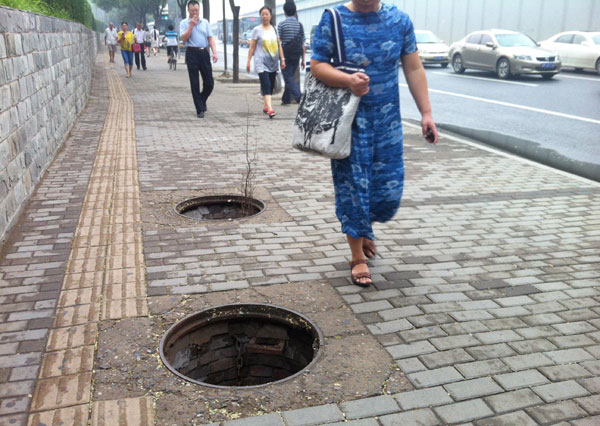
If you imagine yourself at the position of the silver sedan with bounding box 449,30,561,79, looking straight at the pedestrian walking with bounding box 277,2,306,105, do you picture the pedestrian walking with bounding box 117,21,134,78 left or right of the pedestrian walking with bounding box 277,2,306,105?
right

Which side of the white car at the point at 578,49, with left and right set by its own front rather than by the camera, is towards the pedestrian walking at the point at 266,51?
right

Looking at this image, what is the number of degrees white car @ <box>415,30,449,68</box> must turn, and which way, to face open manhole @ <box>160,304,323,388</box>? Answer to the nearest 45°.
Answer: approximately 45° to its right

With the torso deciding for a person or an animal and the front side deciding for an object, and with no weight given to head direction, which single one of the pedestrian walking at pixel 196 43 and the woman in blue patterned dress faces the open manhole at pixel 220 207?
the pedestrian walking

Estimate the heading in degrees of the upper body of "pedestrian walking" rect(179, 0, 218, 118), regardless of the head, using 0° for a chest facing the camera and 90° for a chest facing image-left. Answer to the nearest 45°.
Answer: approximately 0°

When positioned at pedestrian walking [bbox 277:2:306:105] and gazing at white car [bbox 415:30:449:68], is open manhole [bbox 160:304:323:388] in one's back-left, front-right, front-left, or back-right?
back-right

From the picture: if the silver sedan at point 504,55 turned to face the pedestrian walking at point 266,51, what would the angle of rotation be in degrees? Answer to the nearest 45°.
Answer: approximately 45° to its right

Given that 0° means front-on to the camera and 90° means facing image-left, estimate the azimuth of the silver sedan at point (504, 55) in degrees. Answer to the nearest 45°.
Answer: approximately 315°

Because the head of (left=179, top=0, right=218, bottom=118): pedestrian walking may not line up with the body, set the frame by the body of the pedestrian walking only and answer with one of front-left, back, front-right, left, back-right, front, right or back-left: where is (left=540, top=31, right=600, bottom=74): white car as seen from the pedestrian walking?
back-left

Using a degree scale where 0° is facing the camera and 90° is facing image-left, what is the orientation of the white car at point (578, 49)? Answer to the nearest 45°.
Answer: approximately 315°
